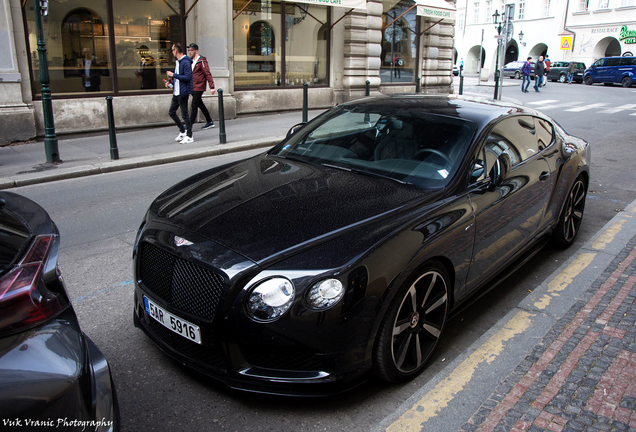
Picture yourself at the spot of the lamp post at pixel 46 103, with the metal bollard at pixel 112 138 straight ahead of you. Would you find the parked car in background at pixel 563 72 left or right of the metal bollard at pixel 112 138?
left

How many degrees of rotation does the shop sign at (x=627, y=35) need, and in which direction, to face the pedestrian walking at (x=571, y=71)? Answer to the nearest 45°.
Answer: approximately 45° to its right

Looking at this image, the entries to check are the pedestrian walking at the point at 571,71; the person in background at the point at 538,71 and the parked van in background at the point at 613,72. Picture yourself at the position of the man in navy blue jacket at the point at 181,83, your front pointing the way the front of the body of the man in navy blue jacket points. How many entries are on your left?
0

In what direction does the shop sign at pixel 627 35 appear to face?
toward the camera

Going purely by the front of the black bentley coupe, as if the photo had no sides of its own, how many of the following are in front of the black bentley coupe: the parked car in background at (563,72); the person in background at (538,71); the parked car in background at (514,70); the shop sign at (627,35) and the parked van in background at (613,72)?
0

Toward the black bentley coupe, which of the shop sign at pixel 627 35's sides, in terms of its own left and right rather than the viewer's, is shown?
front

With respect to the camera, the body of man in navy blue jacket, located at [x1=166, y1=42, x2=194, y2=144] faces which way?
to the viewer's left

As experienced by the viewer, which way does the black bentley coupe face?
facing the viewer and to the left of the viewer

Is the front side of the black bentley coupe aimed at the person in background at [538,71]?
no

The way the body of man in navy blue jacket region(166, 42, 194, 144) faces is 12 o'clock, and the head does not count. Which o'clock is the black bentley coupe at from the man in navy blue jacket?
The black bentley coupe is roughly at 9 o'clock from the man in navy blue jacket.

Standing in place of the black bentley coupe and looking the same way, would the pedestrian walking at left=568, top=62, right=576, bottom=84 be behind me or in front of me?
behind

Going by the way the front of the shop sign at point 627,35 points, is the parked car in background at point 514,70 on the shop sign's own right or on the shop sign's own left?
on the shop sign's own right

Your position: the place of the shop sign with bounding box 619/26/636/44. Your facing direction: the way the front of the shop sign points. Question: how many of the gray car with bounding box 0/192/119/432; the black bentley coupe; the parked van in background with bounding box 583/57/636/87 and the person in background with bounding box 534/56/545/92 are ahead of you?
4

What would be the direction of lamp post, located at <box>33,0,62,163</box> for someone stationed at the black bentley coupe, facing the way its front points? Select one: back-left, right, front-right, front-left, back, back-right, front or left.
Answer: right

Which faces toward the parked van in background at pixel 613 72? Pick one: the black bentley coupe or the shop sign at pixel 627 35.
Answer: the shop sign

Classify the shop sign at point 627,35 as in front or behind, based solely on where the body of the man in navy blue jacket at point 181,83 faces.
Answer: behind

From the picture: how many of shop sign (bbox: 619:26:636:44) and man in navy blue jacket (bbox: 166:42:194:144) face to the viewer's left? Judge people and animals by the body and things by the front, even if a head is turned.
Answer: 1

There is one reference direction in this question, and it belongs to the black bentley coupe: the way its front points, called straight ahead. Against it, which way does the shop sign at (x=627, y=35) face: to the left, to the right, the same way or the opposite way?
the same way
